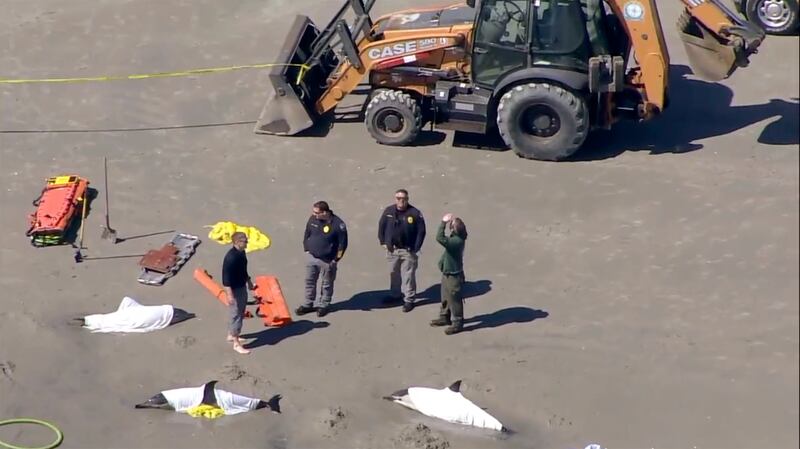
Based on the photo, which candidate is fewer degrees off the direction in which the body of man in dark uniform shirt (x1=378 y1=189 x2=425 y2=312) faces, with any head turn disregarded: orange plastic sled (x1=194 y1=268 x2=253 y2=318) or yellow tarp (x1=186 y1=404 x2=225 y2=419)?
the yellow tarp

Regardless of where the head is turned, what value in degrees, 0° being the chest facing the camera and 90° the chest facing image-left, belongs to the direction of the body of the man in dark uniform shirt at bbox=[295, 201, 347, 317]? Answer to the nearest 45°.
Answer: approximately 45°

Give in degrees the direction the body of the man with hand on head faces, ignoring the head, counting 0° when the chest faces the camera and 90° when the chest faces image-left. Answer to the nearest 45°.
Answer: approximately 90°

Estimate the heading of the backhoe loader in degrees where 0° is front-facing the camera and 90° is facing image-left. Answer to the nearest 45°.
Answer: approximately 90°

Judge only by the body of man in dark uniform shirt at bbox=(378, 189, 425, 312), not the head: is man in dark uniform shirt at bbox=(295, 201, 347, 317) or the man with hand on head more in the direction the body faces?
the man with hand on head

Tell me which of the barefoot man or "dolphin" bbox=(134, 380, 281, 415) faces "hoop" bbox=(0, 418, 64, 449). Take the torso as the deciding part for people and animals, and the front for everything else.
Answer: the dolphin

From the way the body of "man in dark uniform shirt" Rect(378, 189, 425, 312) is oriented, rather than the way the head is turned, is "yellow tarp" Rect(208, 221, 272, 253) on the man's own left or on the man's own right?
on the man's own right

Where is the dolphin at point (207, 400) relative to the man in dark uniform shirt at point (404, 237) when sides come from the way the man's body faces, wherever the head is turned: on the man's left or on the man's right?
on the man's right

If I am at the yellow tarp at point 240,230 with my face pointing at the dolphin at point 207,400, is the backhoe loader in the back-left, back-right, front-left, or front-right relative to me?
back-left

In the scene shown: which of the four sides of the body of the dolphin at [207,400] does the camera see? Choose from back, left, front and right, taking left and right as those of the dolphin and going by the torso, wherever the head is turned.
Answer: left
